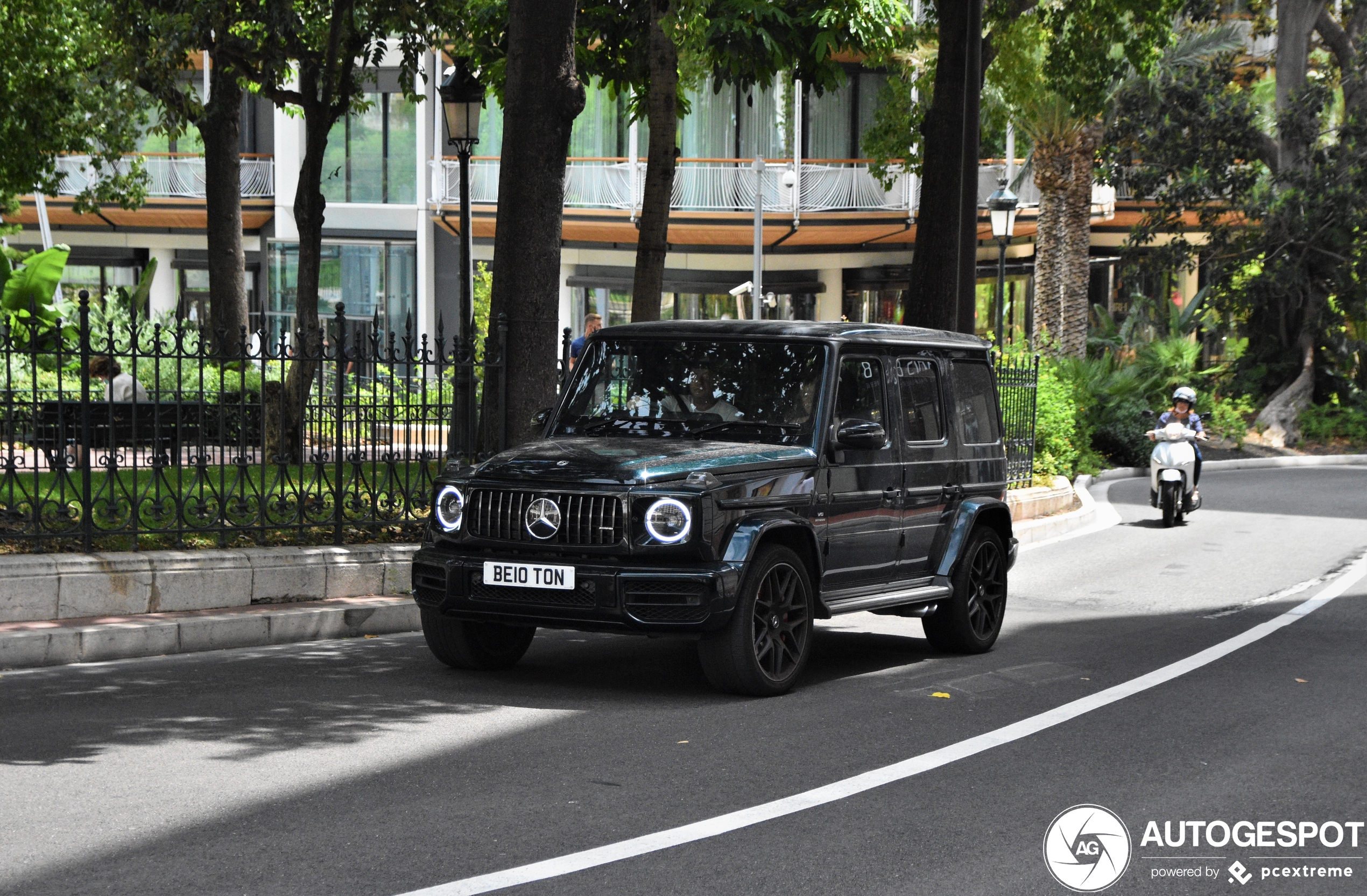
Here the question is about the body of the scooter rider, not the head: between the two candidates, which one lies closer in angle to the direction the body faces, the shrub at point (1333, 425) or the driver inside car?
the driver inside car

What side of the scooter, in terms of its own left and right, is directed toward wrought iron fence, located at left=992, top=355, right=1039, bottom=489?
right

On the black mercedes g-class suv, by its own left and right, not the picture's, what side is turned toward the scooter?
back

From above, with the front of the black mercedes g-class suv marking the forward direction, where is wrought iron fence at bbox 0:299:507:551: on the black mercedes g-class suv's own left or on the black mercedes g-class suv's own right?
on the black mercedes g-class suv's own right

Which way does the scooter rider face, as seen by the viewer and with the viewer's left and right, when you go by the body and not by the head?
facing the viewer

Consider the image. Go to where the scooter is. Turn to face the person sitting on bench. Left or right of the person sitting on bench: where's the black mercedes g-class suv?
left

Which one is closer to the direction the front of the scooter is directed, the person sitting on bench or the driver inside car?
the driver inside car

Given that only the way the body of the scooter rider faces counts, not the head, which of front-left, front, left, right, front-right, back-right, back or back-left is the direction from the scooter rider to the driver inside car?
front

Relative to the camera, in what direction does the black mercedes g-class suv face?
facing the viewer and to the left of the viewer

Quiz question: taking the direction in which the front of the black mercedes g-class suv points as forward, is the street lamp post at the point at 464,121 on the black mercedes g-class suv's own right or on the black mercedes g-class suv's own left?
on the black mercedes g-class suv's own right
